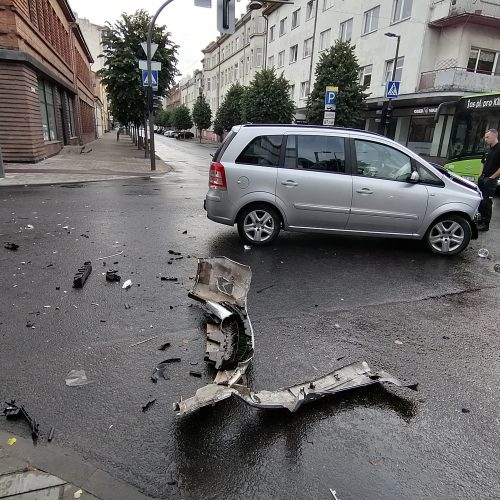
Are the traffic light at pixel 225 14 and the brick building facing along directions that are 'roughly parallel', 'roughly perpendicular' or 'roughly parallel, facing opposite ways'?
roughly perpendicular

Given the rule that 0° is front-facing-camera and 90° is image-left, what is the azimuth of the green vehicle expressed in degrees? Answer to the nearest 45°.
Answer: approximately 45°

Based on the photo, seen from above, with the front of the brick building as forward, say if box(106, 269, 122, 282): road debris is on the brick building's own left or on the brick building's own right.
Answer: on the brick building's own right

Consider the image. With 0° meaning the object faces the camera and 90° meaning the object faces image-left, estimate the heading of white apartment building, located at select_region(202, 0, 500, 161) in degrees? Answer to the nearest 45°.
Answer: approximately 45°

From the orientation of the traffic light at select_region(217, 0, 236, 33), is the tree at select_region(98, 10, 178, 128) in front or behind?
in front

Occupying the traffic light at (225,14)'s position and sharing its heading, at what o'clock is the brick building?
The brick building is roughly at 10 o'clock from the traffic light.

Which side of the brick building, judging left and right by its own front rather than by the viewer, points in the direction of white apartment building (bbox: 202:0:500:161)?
front

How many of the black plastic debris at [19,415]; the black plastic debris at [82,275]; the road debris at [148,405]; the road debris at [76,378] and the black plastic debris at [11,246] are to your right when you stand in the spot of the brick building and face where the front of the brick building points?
5

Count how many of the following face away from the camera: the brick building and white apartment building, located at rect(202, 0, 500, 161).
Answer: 0

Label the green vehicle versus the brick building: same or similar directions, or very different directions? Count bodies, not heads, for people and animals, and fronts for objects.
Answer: very different directions

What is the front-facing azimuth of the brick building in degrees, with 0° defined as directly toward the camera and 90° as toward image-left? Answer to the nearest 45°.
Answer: approximately 270°

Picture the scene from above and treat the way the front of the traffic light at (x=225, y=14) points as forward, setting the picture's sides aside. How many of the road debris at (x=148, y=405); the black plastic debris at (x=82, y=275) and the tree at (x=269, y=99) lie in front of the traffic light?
1

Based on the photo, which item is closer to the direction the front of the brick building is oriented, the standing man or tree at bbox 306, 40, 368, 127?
the tree

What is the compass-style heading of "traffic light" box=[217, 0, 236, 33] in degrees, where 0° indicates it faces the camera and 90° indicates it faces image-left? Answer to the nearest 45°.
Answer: approximately 180°

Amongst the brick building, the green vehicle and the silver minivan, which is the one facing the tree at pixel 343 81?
the brick building

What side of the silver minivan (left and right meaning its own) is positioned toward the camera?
right

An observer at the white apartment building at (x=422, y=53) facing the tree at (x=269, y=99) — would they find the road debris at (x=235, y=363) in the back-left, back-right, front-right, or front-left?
back-left

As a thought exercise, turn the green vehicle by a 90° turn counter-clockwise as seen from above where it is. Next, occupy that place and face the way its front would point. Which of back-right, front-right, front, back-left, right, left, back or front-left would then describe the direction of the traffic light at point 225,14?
right
